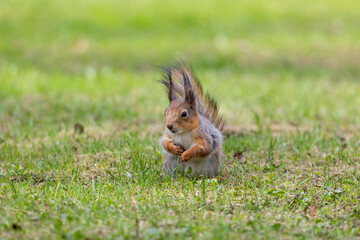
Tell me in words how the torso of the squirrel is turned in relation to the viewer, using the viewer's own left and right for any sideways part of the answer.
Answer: facing the viewer and to the left of the viewer
